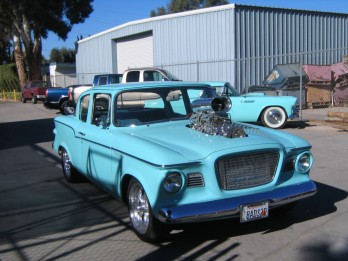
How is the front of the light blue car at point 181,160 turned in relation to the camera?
facing the viewer and to the right of the viewer

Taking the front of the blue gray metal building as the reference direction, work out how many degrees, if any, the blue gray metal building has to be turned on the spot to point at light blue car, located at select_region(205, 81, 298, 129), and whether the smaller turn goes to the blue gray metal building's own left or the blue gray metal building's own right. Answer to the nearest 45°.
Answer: approximately 45° to the blue gray metal building's own left

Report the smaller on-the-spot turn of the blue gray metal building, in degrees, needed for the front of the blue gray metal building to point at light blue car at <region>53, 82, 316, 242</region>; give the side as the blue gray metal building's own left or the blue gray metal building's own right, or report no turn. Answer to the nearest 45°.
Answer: approximately 45° to the blue gray metal building's own left

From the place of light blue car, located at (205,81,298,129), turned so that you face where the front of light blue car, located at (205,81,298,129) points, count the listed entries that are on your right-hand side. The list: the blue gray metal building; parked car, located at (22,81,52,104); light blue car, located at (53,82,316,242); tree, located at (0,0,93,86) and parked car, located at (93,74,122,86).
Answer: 1

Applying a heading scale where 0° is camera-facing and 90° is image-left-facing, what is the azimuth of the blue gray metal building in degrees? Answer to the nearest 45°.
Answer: approximately 45°

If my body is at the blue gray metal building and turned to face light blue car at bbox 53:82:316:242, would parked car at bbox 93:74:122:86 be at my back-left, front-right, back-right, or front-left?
front-right

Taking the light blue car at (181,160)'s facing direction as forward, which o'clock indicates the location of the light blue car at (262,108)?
the light blue car at (262,108) is roughly at 8 o'clock from the light blue car at (181,160).

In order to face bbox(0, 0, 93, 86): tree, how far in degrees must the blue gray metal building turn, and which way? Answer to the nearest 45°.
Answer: approximately 90° to its right

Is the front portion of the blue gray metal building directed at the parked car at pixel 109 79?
yes

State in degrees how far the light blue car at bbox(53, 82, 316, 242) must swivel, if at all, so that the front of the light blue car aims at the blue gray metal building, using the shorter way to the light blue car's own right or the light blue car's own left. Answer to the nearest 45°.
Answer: approximately 135° to the light blue car's own left

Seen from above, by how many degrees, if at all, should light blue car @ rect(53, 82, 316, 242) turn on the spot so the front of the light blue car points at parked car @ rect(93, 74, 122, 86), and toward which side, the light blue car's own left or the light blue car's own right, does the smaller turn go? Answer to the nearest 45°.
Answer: approximately 135° to the light blue car's own left
